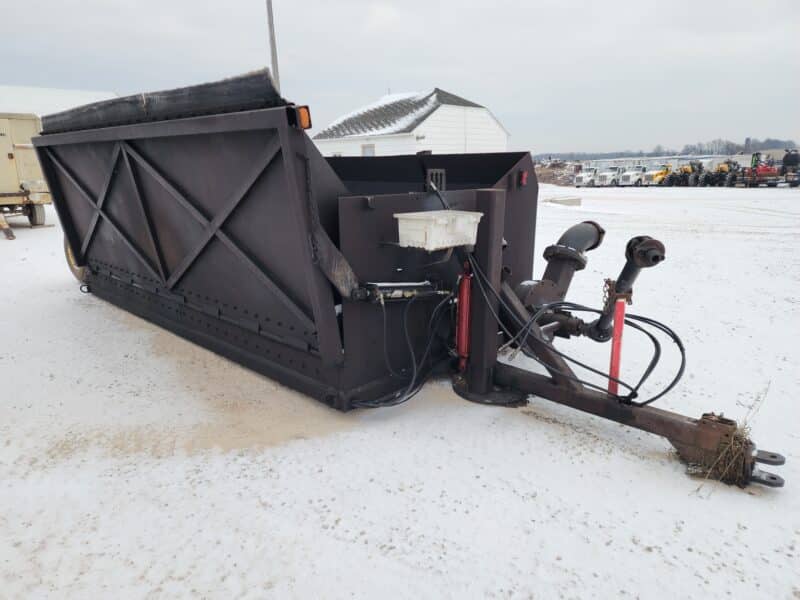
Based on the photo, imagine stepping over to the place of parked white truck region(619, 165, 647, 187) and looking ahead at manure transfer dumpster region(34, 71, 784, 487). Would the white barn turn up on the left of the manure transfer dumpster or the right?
right

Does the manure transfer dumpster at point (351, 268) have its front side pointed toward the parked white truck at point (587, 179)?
no

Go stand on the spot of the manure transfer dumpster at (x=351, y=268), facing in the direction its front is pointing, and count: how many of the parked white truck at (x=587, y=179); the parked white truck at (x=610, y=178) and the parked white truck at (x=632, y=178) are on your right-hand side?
0

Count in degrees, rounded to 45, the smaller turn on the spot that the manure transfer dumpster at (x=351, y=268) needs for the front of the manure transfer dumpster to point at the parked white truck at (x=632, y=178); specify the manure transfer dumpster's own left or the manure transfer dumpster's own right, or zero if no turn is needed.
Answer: approximately 90° to the manure transfer dumpster's own left

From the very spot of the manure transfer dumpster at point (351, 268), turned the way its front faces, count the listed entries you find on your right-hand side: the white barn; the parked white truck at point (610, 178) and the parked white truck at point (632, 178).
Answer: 0

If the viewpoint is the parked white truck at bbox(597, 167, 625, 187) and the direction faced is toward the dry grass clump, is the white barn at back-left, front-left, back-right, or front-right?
front-right

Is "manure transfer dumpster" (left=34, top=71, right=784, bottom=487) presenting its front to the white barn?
no

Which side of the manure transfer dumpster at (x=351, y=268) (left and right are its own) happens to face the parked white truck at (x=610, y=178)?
left
